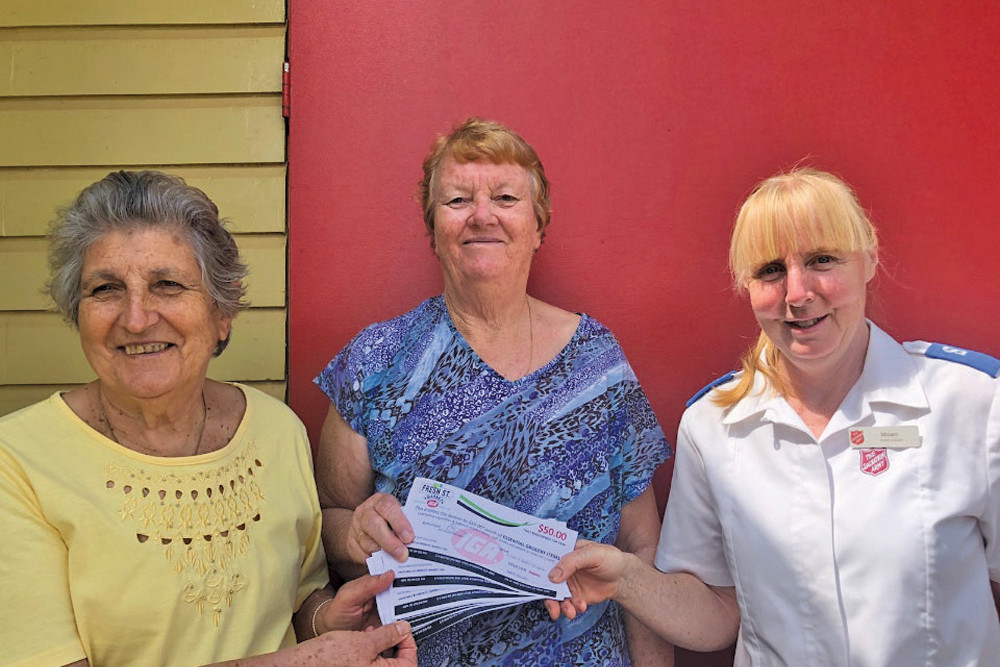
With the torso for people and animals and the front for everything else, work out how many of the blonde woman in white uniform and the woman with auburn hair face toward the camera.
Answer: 2

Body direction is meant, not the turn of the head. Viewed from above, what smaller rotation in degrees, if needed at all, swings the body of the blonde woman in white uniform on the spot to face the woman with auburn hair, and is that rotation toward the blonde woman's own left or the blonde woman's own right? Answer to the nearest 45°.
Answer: approximately 90° to the blonde woman's own right

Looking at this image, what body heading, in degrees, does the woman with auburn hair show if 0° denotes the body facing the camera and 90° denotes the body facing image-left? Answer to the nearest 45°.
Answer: approximately 0°

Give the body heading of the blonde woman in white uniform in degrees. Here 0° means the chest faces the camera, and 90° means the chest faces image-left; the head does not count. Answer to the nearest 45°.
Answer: approximately 0°

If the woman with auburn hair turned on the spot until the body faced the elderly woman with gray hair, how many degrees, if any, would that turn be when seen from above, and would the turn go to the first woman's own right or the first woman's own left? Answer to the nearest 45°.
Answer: approximately 45° to the first woman's own right

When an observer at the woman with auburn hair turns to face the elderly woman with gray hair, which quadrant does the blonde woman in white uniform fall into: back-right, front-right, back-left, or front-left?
back-left

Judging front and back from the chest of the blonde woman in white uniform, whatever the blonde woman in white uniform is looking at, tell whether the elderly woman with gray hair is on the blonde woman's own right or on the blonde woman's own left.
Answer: on the blonde woman's own right
